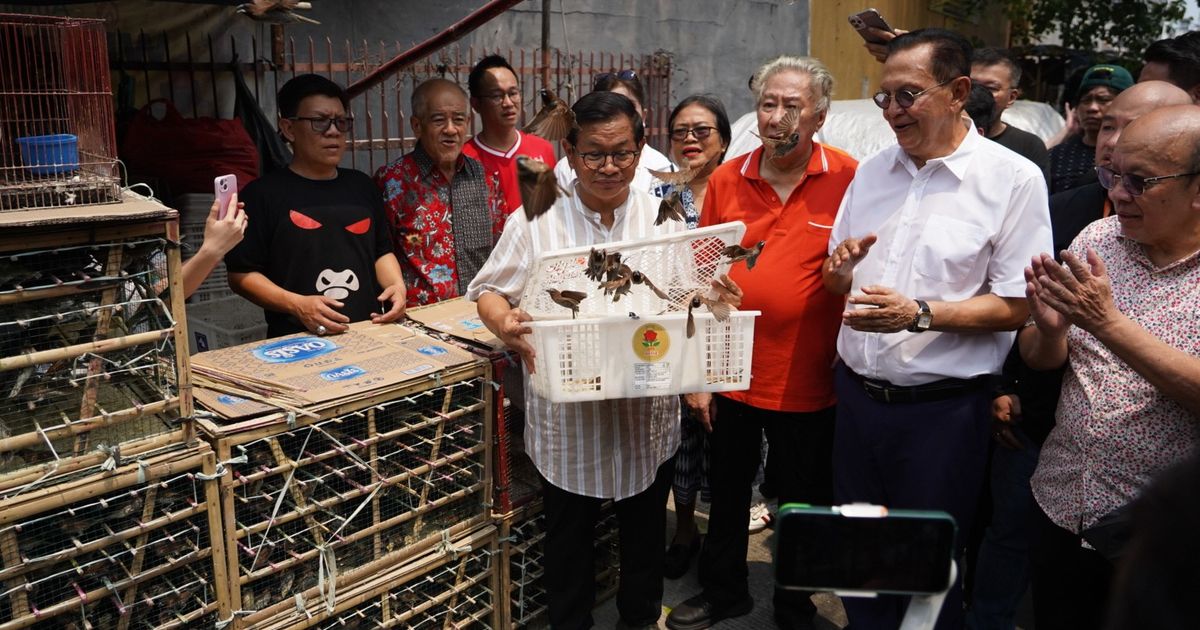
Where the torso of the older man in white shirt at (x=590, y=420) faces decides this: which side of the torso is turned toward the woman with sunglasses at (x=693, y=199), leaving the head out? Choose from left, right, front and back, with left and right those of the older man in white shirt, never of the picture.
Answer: back

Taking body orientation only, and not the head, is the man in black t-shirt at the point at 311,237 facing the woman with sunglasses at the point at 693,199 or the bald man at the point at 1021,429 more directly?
the bald man

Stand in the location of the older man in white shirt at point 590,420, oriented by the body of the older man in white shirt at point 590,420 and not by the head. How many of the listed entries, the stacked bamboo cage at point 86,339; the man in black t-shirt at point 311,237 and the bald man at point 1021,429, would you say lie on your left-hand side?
1

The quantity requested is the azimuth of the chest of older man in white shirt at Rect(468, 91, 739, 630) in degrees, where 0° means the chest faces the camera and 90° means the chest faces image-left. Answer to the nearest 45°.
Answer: approximately 0°

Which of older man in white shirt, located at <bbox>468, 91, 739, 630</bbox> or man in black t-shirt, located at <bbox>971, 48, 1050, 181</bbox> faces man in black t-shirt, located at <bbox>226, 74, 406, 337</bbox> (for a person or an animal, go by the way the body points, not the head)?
man in black t-shirt, located at <bbox>971, 48, 1050, 181</bbox>

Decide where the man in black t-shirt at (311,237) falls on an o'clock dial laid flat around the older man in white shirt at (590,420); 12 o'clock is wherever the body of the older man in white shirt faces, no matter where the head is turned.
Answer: The man in black t-shirt is roughly at 4 o'clock from the older man in white shirt.

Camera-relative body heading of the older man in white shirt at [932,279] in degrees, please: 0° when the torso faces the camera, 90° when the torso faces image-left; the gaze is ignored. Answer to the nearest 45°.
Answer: approximately 45°

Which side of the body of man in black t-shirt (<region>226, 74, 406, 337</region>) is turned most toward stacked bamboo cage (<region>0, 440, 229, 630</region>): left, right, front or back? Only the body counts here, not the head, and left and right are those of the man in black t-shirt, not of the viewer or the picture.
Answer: right

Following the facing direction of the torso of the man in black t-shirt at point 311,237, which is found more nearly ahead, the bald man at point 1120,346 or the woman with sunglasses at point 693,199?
the bald man

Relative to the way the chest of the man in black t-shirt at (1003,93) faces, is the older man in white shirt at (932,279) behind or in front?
in front

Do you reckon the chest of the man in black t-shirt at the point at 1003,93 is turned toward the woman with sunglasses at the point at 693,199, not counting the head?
yes

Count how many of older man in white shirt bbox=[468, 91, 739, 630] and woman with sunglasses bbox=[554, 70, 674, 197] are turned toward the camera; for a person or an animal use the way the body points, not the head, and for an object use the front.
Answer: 2

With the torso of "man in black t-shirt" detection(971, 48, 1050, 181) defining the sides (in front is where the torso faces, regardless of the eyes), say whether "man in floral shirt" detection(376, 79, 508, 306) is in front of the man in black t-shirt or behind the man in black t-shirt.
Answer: in front
